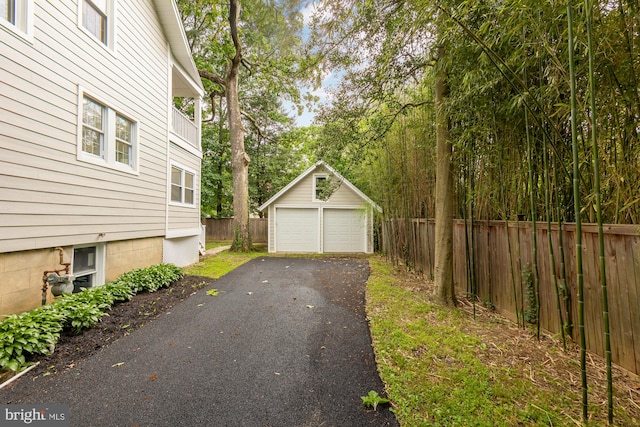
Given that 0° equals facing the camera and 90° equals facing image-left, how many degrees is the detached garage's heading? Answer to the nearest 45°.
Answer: approximately 0°

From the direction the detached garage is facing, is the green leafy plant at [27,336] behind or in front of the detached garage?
in front

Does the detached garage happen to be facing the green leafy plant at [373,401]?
yes

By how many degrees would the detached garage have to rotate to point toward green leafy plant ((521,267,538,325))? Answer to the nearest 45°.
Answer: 0° — it already faces it

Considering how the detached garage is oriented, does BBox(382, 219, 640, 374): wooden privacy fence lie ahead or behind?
ahead
